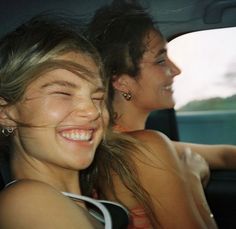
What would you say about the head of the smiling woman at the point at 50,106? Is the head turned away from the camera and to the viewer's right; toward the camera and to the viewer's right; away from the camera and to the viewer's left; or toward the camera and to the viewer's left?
toward the camera and to the viewer's right

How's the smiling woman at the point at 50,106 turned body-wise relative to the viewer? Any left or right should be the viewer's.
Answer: facing the viewer and to the right of the viewer
